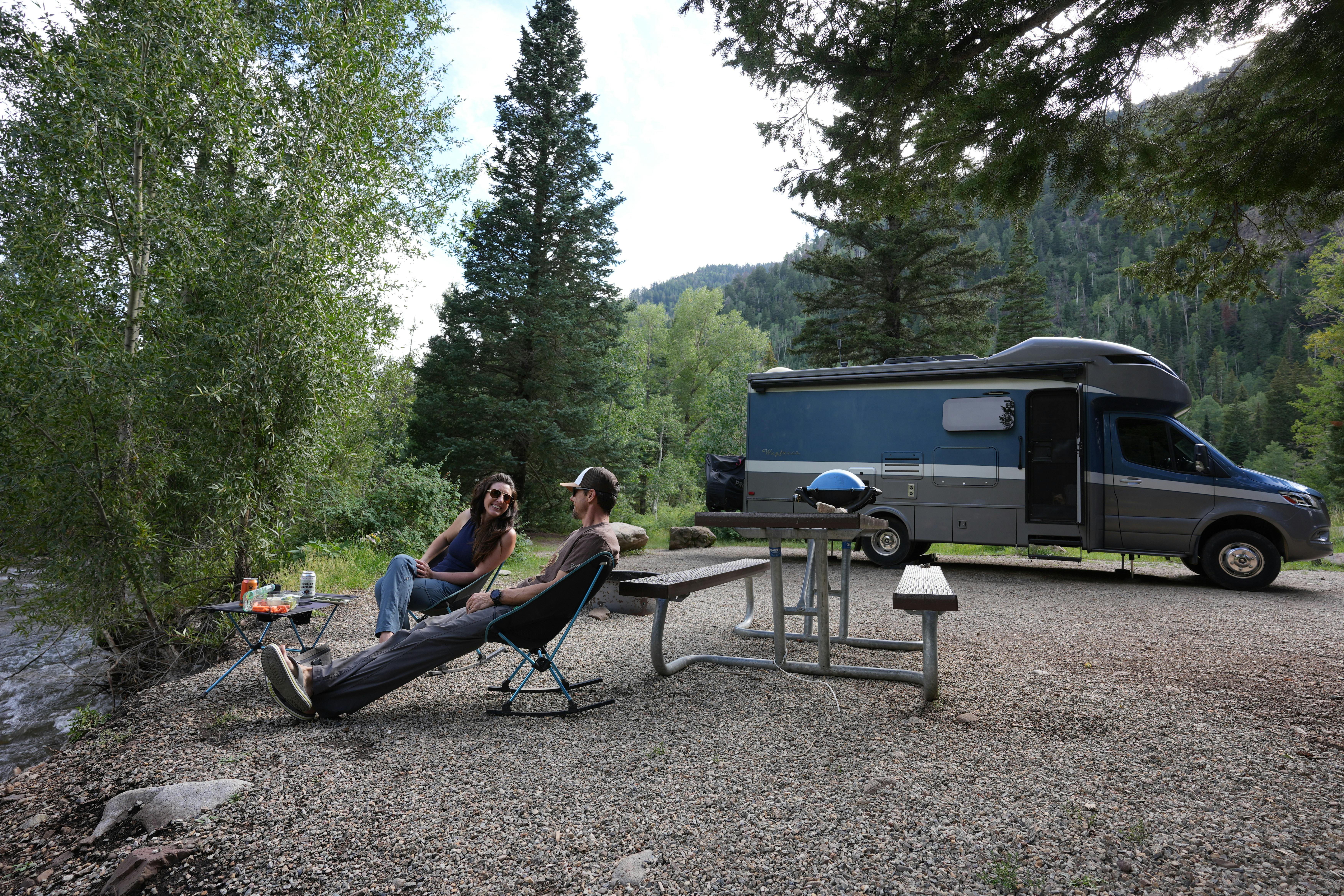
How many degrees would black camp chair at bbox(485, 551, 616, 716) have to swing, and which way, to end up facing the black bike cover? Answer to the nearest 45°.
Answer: approximately 90° to its right

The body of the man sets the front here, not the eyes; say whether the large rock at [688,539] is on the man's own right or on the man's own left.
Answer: on the man's own right

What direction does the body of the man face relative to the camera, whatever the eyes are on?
to the viewer's left

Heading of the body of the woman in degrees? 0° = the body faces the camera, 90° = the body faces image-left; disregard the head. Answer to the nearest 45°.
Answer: approximately 45°

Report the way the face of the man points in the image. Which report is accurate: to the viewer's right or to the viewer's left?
to the viewer's left

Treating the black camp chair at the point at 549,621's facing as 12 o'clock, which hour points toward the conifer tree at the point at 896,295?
The conifer tree is roughly at 4 o'clock from the black camp chair.

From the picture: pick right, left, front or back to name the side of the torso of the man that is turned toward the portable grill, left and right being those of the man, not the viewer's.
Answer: back

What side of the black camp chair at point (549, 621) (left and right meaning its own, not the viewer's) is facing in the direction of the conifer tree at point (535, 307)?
right

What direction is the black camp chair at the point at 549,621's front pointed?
to the viewer's left

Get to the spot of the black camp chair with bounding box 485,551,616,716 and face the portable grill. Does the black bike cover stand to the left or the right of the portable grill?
left
